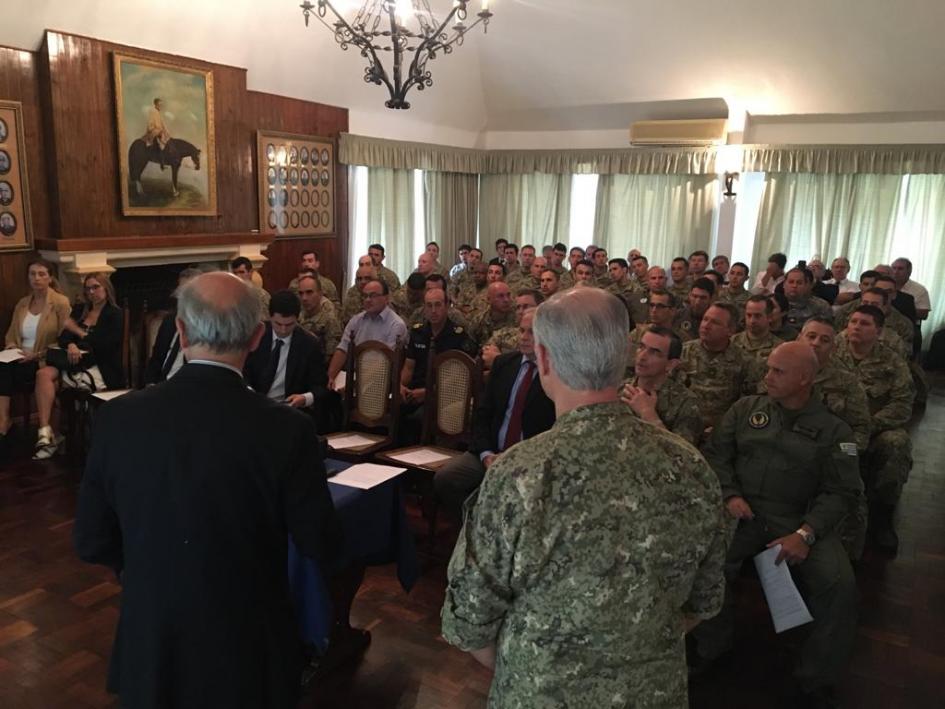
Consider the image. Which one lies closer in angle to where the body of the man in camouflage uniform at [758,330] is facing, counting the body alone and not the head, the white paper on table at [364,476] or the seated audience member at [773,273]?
the white paper on table

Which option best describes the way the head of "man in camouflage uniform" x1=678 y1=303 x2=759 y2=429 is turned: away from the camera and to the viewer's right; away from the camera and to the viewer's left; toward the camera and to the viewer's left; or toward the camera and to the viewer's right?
toward the camera and to the viewer's left

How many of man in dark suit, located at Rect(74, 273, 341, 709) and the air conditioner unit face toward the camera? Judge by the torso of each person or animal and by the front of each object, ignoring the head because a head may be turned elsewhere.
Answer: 1

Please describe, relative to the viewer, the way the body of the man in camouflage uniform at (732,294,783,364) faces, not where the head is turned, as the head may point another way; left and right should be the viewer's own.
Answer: facing the viewer and to the left of the viewer

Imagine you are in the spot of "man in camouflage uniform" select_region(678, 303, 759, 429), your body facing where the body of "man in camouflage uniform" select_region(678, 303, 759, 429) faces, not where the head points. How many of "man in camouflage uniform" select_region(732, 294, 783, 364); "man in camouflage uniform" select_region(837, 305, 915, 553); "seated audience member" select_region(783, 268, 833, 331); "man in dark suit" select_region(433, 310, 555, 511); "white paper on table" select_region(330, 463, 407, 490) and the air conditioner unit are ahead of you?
2

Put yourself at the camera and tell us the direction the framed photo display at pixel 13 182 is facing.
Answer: facing the viewer and to the right of the viewer

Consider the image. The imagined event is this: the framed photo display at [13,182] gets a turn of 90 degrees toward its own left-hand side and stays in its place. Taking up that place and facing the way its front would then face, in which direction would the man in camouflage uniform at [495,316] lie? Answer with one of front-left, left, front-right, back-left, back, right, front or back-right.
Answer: right

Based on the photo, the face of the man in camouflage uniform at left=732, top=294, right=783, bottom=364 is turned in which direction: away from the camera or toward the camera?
toward the camera

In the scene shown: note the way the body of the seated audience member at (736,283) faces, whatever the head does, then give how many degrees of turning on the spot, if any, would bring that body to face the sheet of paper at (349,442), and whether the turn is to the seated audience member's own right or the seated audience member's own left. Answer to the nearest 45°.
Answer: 0° — they already face it

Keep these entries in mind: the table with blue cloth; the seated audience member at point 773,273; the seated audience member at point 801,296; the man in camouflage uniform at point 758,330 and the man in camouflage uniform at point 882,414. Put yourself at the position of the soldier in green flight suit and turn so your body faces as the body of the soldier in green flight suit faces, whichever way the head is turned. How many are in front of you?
1

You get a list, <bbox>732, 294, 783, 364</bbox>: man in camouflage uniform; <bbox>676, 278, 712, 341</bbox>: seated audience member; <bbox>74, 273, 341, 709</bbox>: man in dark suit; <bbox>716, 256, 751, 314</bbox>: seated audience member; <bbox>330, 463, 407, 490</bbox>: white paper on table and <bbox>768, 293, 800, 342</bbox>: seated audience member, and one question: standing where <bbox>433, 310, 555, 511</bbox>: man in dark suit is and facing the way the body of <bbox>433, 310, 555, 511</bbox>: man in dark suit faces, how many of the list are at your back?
4

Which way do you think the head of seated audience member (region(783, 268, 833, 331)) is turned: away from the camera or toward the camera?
toward the camera

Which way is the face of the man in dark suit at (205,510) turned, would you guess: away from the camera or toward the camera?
away from the camera
